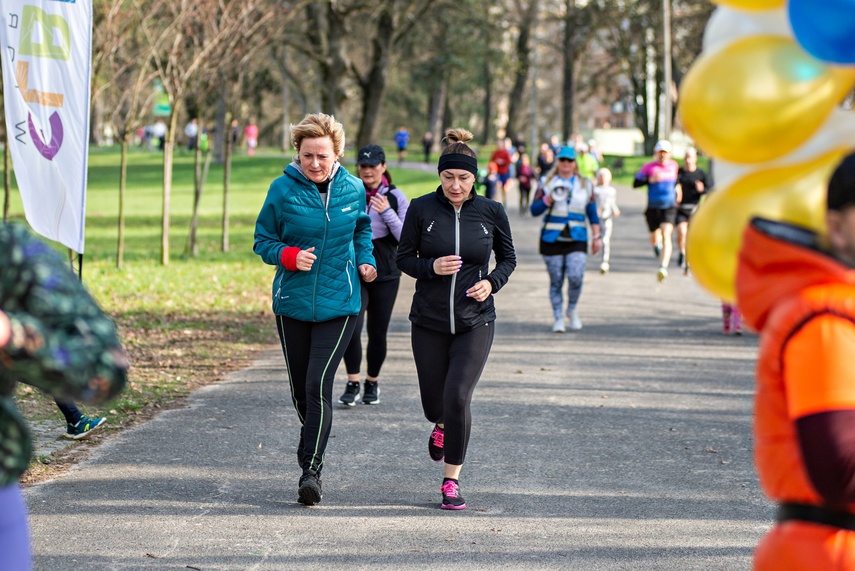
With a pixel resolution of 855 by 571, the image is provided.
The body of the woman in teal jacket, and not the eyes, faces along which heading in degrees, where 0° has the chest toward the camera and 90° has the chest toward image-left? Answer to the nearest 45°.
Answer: approximately 0°

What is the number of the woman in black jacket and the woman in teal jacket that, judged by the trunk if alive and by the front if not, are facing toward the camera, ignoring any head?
2

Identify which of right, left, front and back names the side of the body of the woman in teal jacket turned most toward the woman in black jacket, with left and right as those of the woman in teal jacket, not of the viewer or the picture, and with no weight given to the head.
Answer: left

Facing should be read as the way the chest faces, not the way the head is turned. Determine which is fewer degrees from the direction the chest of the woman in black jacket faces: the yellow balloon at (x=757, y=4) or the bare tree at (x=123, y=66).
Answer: the yellow balloon

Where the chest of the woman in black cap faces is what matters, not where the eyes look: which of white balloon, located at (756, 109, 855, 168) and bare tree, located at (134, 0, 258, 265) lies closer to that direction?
the white balloon

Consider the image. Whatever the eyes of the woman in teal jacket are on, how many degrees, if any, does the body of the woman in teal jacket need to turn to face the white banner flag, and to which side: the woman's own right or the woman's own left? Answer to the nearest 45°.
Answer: approximately 135° to the woman's own right

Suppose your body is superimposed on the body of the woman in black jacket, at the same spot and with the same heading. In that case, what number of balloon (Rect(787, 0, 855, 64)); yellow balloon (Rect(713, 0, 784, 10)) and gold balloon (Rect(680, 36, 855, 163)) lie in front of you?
3

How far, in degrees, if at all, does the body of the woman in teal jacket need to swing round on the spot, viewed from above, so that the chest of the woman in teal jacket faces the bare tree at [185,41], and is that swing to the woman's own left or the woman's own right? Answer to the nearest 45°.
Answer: approximately 180°

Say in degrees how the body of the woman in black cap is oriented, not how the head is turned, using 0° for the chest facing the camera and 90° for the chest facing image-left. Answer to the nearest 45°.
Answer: approximately 45°

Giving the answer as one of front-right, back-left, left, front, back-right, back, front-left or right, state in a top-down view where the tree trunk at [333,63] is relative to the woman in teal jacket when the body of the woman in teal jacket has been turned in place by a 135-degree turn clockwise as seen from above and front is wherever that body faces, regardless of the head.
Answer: front-right
